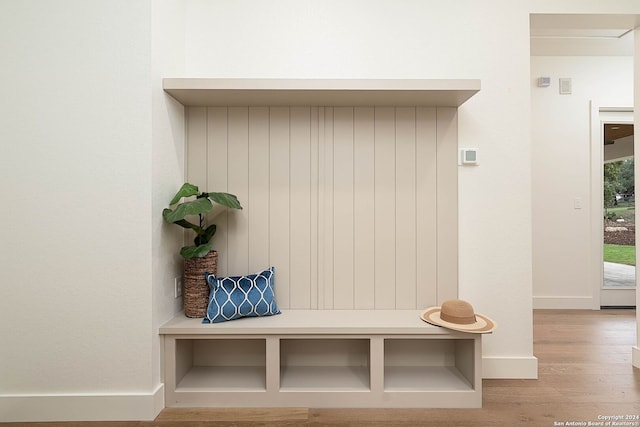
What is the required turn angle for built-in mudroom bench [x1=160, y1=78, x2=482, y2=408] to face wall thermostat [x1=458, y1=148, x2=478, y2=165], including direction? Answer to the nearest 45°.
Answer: approximately 90° to its left

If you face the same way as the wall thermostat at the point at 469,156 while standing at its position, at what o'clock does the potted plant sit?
The potted plant is roughly at 2 o'clock from the wall thermostat.

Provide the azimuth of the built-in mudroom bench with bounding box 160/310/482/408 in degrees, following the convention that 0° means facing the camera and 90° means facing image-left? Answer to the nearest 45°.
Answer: approximately 0°

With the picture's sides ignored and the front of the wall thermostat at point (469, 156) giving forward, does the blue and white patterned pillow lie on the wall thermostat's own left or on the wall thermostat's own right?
on the wall thermostat's own right
